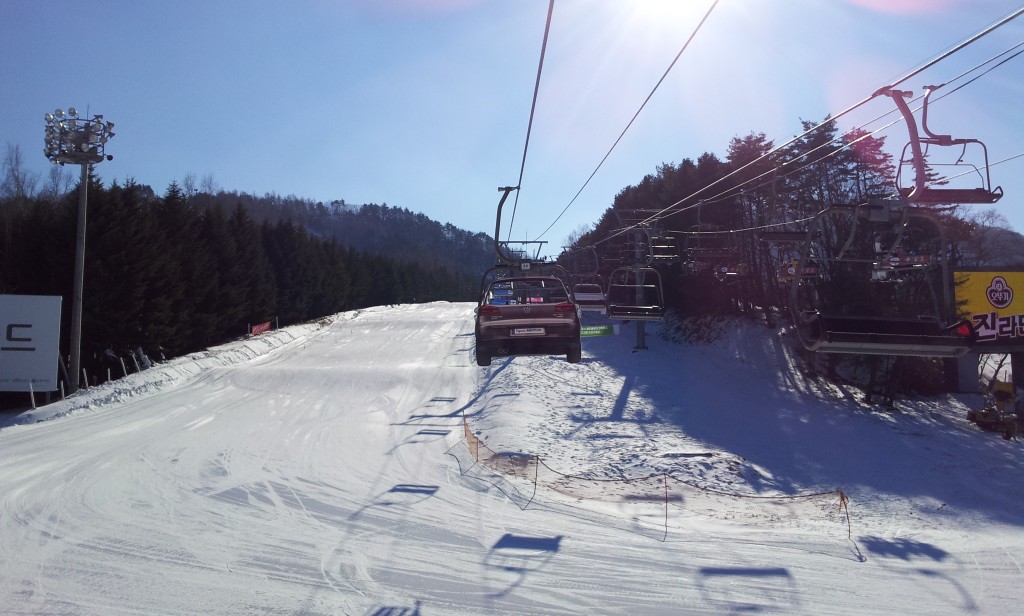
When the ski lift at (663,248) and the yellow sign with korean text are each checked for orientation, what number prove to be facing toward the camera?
2

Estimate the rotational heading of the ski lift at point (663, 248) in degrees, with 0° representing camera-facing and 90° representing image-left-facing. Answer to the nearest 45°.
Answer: approximately 0°

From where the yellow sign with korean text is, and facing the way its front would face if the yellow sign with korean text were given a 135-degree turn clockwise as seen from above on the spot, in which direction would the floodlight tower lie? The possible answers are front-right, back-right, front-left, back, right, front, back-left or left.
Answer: left

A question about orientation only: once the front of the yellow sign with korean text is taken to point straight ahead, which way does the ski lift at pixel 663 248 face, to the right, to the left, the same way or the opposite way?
the same way

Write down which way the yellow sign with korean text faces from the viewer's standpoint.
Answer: facing the viewer
